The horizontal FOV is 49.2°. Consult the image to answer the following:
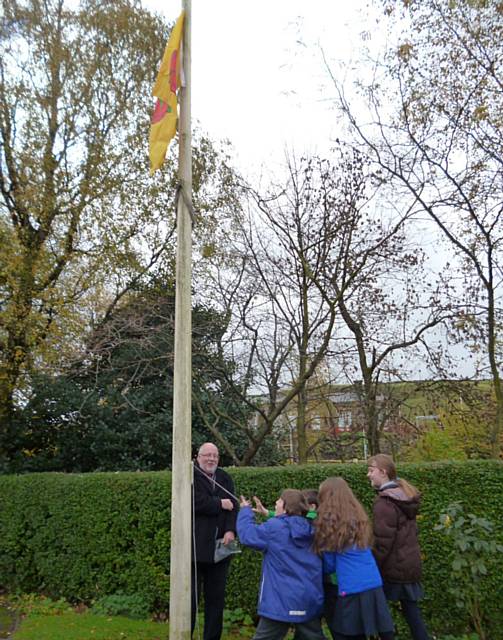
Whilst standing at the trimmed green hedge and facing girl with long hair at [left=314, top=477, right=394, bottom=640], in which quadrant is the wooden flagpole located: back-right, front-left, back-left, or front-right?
front-right

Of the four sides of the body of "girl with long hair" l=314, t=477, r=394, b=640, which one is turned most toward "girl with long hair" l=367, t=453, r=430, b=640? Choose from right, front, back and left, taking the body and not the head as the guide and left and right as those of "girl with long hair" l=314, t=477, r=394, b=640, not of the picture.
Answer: right

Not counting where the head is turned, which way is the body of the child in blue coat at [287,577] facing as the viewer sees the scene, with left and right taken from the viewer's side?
facing away from the viewer and to the left of the viewer

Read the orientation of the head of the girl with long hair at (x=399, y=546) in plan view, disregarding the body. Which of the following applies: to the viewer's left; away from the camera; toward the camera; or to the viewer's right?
to the viewer's left

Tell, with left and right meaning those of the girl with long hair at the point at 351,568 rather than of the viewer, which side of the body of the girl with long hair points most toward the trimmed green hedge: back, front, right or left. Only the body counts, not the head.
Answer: front

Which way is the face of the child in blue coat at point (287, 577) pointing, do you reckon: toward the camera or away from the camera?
away from the camera

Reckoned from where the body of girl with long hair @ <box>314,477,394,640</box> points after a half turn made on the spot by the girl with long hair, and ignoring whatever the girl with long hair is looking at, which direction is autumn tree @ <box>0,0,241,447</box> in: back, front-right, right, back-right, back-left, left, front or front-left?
back

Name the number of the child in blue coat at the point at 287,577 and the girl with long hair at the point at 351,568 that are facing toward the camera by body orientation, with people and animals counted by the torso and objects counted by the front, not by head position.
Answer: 0

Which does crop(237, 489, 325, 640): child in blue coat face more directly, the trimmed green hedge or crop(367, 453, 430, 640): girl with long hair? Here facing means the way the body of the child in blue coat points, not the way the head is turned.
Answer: the trimmed green hedge

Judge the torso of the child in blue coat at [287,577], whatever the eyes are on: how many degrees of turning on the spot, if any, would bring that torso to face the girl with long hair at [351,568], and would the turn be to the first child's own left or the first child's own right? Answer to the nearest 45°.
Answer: approximately 135° to the first child's own right

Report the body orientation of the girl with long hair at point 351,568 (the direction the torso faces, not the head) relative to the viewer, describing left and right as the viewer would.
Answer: facing away from the viewer and to the left of the viewer
